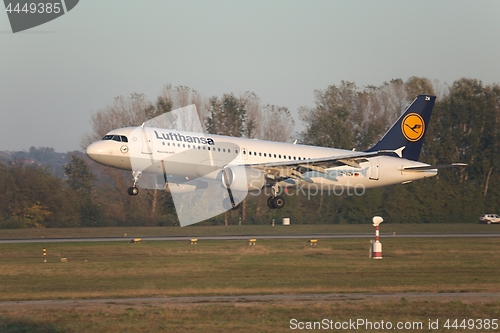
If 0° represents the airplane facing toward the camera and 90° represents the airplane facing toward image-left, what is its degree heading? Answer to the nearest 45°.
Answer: approximately 45°
